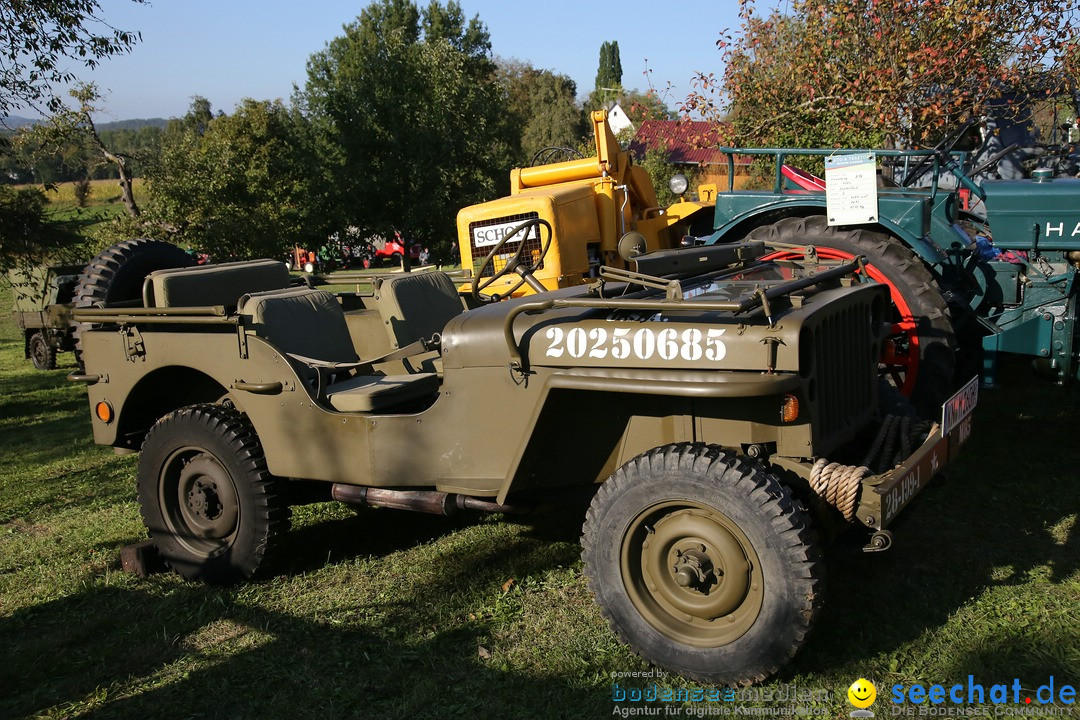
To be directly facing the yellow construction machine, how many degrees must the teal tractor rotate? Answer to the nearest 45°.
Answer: approximately 135° to its left

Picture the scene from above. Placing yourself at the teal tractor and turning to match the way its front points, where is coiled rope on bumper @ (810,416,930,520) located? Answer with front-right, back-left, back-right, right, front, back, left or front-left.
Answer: right

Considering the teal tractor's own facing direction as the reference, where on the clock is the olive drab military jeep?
The olive drab military jeep is roughly at 4 o'clock from the teal tractor.

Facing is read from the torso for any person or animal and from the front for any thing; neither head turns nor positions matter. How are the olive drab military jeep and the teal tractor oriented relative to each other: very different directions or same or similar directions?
same or similar directions

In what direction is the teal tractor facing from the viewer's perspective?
to the viewer's right

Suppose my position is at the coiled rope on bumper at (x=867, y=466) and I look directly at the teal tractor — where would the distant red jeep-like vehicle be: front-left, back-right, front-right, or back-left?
front-left

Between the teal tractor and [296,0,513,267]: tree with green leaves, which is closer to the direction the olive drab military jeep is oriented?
the teal tractor

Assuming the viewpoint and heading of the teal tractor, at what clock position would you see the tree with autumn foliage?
The tree with autumn foliage is roughly at 9 o'clock from the teal tractor.

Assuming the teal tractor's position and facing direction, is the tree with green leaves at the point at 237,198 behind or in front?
behind

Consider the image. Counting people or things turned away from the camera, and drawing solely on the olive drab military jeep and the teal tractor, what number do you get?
0

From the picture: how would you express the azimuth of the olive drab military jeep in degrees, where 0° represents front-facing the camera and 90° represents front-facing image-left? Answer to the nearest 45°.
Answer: approximately 315°

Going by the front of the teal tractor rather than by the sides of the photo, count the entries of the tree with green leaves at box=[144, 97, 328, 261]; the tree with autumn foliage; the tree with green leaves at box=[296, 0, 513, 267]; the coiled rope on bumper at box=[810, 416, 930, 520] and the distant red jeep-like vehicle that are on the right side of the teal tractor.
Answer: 1

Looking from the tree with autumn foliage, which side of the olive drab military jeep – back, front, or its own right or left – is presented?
left

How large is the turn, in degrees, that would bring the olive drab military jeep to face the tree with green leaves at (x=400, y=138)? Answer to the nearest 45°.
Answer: approximately 135° to its left

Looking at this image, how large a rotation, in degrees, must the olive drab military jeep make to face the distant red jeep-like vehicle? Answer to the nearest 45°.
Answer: approximately 135° to its left
